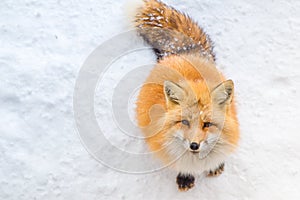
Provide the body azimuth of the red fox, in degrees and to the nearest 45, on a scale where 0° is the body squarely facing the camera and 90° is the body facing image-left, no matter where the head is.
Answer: approximately 0°
